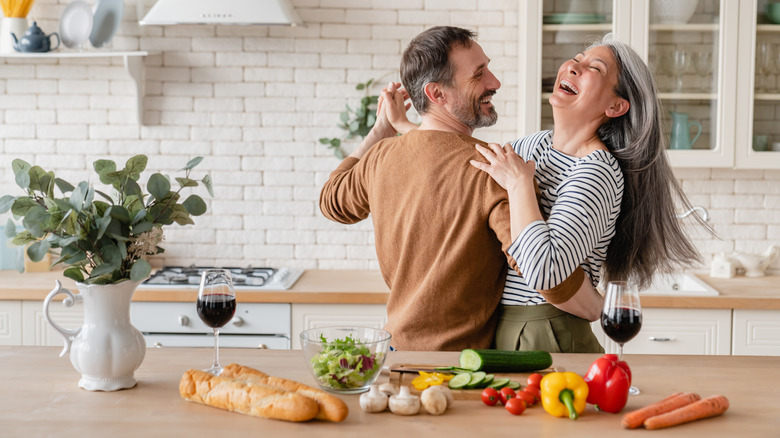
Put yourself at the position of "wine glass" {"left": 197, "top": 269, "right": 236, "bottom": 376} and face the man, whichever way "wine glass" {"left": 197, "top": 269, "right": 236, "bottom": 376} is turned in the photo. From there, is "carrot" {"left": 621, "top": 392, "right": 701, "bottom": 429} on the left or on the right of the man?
right

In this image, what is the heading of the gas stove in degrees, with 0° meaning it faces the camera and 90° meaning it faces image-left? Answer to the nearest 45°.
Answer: approximately 0°

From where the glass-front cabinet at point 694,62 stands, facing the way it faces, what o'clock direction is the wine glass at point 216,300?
The wine glass is roughly at 1 o'clock from the glass-front cabinet.

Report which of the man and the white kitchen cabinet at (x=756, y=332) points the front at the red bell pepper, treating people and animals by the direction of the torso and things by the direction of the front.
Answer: the white kitchen cabinet

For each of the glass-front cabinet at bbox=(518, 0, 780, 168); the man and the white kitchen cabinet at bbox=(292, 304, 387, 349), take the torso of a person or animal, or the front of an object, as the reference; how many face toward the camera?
2

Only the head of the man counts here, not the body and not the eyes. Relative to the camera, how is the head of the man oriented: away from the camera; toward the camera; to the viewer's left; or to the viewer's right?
to the viewer's right

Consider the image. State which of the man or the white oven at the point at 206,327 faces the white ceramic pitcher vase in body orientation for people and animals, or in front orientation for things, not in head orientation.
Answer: the white oven

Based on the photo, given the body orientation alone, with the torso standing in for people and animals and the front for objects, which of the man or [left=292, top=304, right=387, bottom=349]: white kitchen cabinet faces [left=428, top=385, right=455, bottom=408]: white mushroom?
the white kitchen cabinet

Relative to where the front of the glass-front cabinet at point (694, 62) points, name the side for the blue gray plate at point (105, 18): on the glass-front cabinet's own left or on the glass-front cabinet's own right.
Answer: on the glass-front cabinet's own right

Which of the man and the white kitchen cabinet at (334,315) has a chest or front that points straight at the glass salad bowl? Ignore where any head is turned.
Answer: the white kitchen cabinet

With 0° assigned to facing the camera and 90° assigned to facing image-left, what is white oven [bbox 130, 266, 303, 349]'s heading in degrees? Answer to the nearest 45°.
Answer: approximately 0°
